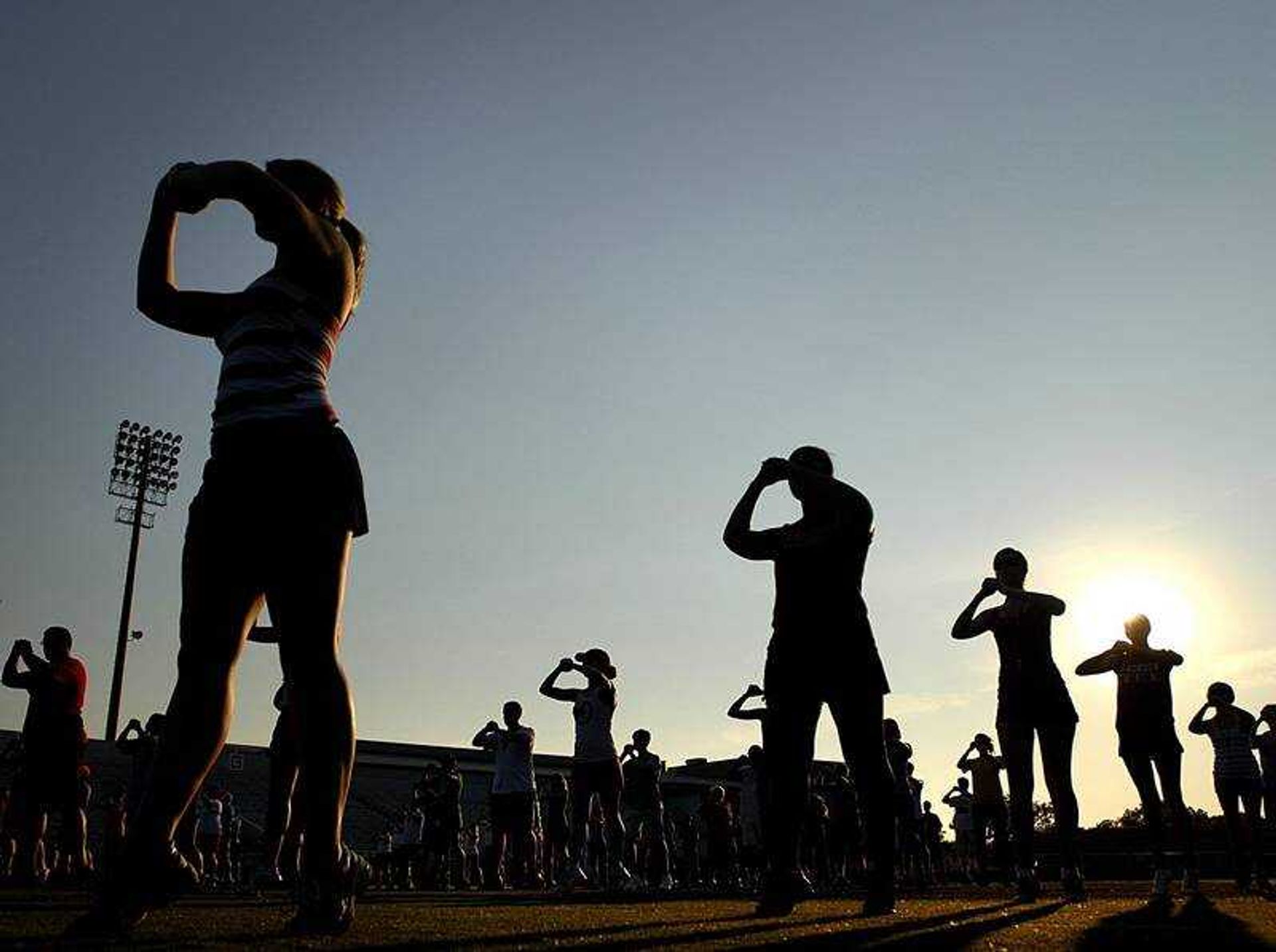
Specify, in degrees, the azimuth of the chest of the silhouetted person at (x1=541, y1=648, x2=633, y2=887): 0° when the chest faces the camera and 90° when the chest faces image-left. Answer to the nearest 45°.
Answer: approximately 45°

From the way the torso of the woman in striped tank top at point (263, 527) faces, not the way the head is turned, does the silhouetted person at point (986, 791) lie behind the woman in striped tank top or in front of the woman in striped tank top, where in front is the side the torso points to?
behind

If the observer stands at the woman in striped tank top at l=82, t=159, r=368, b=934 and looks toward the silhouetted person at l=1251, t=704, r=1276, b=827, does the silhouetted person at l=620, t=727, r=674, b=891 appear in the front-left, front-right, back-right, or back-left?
front-left

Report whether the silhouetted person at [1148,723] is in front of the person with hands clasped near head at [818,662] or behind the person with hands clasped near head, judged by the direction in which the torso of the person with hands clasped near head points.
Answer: behind

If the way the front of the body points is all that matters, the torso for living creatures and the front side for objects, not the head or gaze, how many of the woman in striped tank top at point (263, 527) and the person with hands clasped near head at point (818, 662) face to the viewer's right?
0

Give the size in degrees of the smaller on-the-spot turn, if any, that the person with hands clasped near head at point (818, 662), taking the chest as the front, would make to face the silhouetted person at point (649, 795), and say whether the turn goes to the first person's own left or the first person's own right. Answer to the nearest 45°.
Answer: approximately 135° to the first person's own right

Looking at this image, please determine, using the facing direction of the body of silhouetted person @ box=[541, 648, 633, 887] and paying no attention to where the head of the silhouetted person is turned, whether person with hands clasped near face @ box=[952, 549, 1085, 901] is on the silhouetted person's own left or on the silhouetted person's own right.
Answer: on the silhouetted person's own left

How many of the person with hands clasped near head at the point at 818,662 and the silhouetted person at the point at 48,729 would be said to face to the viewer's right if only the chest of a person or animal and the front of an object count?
0

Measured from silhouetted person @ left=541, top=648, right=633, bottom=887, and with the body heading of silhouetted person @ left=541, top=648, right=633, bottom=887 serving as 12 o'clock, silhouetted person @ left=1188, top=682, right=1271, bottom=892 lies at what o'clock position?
silhouetted person @ left=1188, top=682, right=1271, bottom=892 is roughly at 8 o'clock from silhouetted person @ left=541, top=648, right=633, bottom=887.

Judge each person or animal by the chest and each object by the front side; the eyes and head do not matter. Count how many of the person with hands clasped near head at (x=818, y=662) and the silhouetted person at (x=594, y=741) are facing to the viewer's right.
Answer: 0

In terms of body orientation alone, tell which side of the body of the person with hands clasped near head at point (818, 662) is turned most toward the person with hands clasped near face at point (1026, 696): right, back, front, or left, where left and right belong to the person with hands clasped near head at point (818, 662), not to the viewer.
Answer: back

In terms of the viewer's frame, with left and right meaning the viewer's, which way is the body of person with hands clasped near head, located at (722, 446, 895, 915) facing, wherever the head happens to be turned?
facing the viewer and to the left of the viewer
